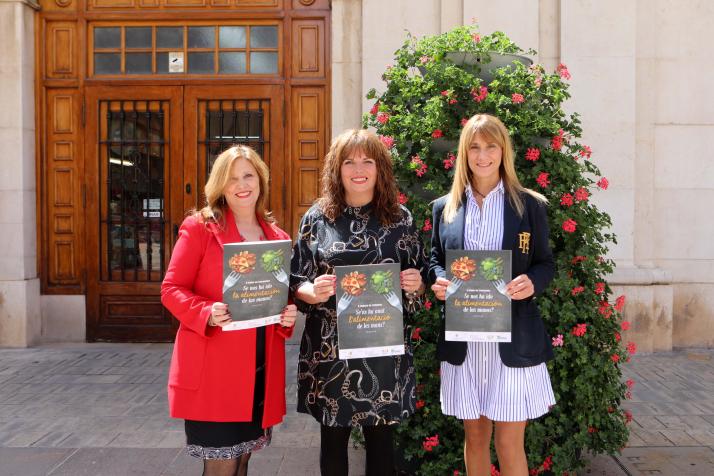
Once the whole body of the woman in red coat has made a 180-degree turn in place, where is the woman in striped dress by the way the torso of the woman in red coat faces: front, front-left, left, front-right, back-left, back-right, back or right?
back-right

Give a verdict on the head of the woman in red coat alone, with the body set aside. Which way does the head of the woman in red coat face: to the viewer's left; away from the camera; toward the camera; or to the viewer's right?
toward the camera

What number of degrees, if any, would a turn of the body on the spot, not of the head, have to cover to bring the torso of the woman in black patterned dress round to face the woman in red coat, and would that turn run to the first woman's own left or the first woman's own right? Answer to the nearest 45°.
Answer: approximately 90° to the first woman's own right

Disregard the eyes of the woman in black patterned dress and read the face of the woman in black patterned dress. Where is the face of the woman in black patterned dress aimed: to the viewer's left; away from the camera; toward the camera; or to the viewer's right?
toward the camera

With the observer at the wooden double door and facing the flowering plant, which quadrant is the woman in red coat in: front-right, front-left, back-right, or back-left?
front-right

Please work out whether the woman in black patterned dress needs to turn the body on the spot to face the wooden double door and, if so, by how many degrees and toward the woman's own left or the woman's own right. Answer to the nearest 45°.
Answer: approximately 135° to the woman's own right

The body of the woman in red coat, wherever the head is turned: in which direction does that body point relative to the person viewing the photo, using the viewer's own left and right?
facing the viewer and to the right of the viewer

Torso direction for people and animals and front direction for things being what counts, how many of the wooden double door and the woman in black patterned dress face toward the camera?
2

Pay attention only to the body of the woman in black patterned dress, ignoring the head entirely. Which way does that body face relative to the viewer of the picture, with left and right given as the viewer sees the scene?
facing the viewer

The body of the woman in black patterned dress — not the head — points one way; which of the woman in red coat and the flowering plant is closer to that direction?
the woman in red coat

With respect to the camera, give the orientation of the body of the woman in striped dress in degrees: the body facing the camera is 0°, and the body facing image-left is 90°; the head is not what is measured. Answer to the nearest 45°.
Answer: approximately 0°

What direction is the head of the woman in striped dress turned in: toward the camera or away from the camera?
toward the camera
